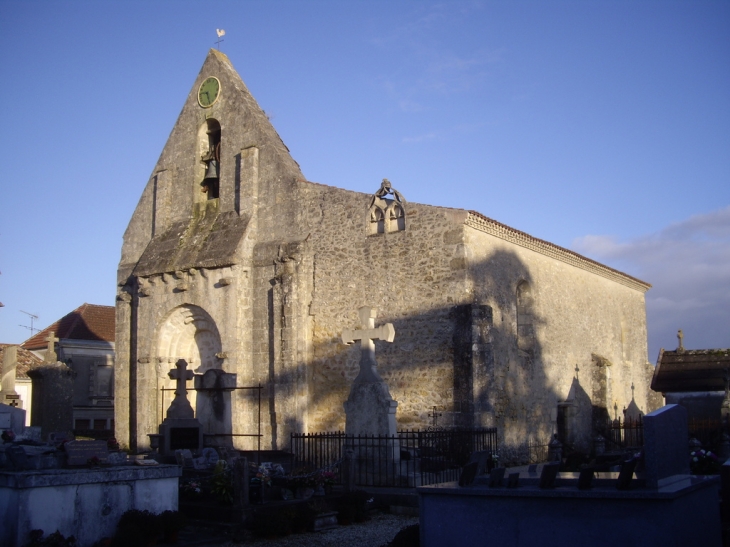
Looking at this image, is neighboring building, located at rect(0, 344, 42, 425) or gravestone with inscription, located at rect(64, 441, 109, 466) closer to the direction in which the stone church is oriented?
the gravestone with inscription

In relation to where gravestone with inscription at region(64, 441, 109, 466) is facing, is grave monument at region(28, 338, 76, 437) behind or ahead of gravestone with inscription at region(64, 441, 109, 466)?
behind

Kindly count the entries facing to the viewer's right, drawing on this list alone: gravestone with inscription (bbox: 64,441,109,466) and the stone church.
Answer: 0

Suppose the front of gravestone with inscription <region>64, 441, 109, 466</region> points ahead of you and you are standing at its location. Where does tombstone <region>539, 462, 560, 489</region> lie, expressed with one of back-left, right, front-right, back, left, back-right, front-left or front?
front-left

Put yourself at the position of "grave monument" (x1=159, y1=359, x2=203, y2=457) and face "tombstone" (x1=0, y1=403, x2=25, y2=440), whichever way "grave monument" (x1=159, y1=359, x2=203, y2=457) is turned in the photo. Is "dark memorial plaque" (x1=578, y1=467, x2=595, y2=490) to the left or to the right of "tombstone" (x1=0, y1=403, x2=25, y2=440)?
left

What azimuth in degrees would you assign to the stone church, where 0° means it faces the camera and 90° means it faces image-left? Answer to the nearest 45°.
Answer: approximately 45°

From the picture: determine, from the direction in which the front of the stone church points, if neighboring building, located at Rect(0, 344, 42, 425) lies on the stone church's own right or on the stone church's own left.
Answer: on the stone church's own right

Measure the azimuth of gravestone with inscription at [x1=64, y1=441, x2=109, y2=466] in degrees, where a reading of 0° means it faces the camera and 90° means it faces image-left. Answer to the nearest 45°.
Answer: approximately 0°

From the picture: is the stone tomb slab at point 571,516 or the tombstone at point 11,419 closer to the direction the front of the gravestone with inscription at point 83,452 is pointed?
the stone tomb slab

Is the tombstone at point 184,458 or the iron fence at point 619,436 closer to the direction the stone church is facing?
the tombstone

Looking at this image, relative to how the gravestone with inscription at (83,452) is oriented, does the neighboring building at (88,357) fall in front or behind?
behind

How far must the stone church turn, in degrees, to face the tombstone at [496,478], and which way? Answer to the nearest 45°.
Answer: approximately 45° to its left

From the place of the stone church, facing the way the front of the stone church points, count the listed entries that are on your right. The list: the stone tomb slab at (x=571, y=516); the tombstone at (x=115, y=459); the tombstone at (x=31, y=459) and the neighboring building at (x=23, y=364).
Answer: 1

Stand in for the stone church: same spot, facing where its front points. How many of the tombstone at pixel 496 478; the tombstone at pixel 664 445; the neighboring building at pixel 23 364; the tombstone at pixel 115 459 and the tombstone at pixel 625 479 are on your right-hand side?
1
